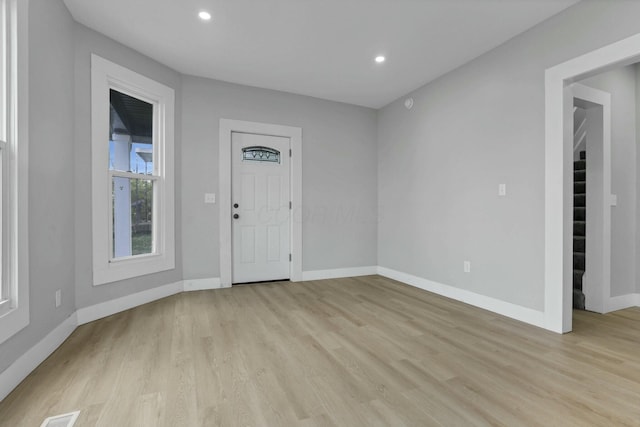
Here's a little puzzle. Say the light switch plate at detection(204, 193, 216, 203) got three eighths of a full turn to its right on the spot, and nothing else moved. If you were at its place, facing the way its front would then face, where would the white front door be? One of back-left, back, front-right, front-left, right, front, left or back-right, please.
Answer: back-right

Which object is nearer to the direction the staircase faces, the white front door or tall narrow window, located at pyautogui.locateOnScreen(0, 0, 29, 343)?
the tall narrow window

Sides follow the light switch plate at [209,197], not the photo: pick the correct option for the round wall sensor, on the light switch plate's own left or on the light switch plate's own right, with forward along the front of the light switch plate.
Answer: on the light switch plate's own left

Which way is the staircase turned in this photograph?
toward the camera

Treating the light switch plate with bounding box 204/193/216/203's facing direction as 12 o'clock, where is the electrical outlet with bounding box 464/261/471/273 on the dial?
The electrical outlet is roughly at 10 o'clock from the light switch plate.

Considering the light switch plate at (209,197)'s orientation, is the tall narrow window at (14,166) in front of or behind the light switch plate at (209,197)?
in front

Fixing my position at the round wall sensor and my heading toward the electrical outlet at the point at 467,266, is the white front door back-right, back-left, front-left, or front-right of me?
back-right

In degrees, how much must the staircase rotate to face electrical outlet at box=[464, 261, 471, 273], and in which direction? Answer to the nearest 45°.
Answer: approximately 45° to its right

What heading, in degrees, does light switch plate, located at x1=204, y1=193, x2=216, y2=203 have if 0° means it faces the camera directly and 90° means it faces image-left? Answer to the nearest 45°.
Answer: approximately 0°

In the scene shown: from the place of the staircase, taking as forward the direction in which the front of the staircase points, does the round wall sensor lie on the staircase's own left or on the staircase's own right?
on the staircase's own right

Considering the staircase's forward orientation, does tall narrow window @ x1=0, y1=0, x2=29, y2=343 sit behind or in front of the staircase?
in front

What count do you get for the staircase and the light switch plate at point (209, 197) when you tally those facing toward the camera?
2

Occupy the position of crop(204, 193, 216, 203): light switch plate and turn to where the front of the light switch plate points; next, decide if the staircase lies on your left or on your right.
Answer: on your left
